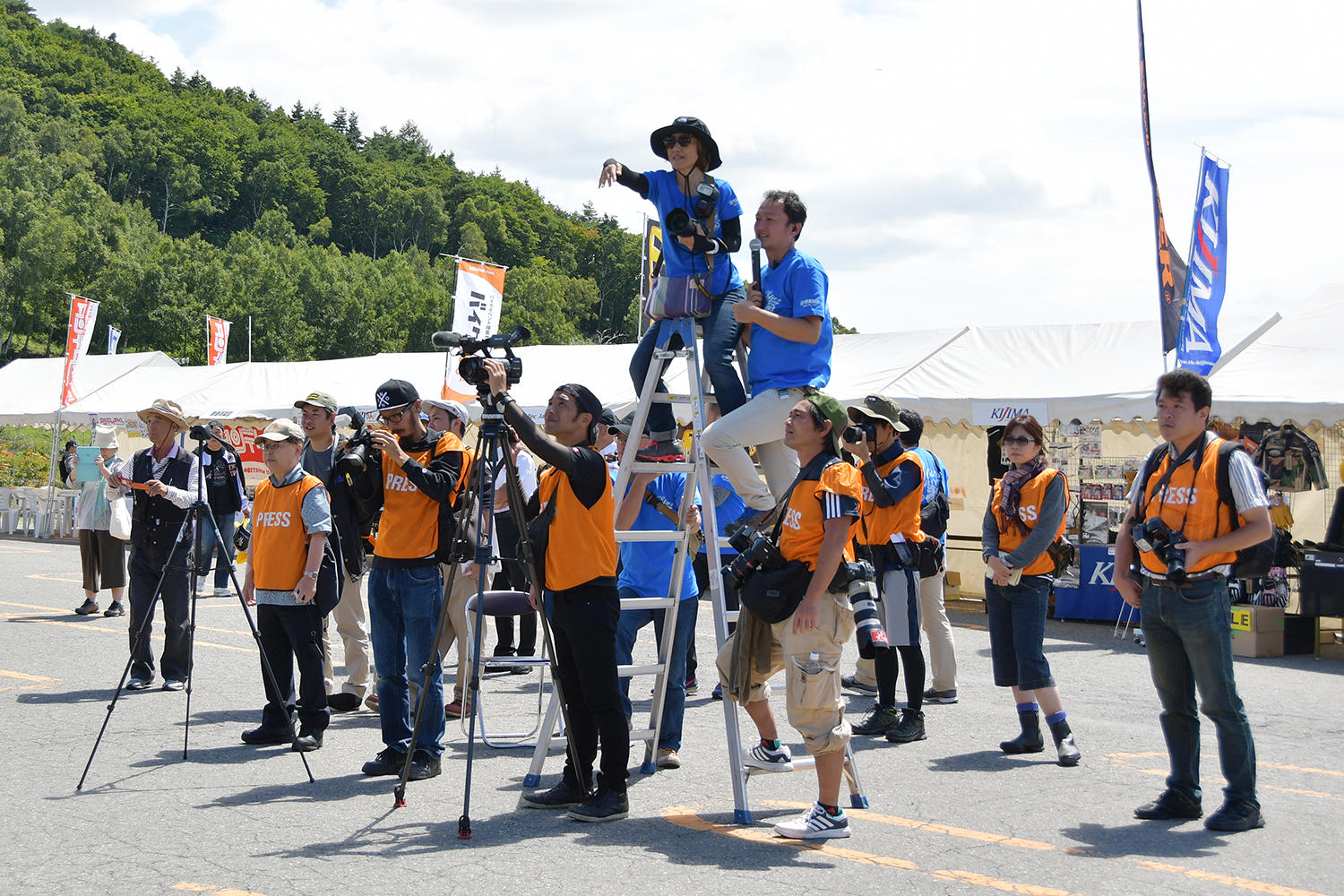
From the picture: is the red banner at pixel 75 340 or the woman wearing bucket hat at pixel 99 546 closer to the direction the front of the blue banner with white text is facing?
the woman wearing bucket hat

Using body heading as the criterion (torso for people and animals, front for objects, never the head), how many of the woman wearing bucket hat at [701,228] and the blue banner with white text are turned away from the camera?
0

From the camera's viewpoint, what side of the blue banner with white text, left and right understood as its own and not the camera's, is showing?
front

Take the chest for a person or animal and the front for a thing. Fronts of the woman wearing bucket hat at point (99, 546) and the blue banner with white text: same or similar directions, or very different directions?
same or similar directions

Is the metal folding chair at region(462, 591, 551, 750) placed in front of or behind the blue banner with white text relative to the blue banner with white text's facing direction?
in front

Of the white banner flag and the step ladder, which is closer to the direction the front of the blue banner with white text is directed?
the step ladder

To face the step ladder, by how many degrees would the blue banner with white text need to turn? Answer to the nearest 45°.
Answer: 0° — it already faces it

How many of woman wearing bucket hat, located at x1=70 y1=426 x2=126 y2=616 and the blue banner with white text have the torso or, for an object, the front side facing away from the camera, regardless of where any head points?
0

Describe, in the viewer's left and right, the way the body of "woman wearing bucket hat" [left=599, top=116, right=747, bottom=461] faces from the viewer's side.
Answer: facing the viewer and to the left of the viewer

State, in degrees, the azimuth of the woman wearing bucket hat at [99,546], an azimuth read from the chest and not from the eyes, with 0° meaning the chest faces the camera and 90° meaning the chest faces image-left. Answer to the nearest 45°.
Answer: approximately 45°

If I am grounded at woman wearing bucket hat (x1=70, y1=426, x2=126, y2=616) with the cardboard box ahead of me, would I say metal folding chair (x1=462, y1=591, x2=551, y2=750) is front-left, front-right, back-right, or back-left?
front-right

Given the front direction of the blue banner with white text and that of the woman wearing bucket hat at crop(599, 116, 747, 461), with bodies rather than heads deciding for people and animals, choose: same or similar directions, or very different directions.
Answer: same or similar directions

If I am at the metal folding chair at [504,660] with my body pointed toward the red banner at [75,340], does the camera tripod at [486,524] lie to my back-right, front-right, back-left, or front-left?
back-left

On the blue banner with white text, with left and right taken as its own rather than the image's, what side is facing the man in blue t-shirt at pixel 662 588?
front
